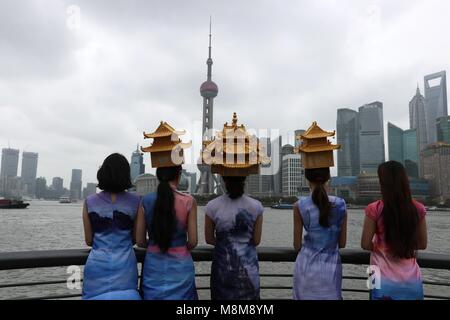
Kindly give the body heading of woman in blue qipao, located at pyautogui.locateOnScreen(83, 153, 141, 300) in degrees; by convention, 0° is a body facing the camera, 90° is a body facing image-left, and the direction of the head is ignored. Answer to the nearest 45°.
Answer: approximately 180°

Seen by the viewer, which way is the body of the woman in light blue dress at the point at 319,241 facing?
away from the camera

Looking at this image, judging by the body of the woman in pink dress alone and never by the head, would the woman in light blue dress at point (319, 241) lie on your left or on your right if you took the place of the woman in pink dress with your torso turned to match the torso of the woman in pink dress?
on your left

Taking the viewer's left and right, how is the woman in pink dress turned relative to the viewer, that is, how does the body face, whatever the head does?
facing away from the viewer

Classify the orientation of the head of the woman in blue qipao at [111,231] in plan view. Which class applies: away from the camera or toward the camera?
away from the camera

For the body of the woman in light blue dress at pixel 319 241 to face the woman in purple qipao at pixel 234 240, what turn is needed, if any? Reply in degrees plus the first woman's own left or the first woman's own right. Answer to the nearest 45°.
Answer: approximately 90° to the first woman's own left

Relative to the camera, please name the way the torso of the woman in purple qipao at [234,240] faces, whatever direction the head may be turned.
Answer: away from the camera

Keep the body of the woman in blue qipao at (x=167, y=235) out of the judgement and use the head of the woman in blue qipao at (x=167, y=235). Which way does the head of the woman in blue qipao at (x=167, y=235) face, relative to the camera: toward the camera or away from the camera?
away from the camera

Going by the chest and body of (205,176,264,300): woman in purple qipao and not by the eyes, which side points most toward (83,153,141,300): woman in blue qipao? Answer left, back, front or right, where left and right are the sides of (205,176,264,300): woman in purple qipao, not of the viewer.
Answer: left

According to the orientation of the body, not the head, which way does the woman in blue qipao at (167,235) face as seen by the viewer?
away from the camera

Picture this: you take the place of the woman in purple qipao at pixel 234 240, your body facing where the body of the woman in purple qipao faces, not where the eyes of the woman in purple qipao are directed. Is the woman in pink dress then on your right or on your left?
on your right

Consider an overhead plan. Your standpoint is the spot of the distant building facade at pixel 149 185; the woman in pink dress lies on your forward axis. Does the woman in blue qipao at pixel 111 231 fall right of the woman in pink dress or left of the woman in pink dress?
right
